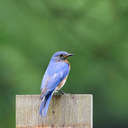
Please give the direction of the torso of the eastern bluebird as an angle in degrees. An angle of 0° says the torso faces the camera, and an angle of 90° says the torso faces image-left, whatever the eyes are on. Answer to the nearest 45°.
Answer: approximately 225°
